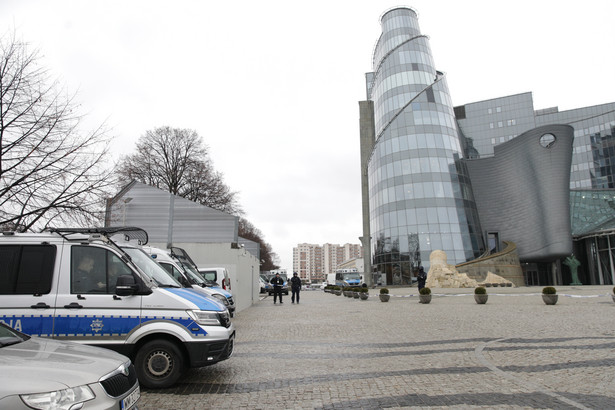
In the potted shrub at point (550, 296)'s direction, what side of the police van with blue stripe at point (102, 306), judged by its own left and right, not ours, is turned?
front

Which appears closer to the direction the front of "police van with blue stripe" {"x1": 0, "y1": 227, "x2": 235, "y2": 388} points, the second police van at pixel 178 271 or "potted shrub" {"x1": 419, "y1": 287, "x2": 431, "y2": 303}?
the potted shrub

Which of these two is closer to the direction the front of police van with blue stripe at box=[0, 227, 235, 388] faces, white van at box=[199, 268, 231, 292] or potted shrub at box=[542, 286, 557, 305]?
the potted shrub

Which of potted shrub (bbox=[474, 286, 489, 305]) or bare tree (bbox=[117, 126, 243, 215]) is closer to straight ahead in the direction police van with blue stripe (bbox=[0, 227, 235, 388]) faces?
the potted shrub

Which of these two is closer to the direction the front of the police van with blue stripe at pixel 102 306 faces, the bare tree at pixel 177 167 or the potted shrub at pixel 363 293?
the potted shrub

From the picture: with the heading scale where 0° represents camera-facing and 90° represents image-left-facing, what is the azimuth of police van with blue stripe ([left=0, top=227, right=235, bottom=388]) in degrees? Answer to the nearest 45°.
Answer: approximately 270°

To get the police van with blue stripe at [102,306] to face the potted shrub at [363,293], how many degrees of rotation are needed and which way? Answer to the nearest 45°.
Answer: approximately 45° to its left

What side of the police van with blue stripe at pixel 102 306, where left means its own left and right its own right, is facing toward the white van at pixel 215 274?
left

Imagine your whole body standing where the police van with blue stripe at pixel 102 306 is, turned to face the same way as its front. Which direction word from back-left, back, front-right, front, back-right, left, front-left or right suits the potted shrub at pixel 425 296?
front-left

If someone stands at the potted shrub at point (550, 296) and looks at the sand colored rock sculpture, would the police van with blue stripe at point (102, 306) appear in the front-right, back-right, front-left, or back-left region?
back-left

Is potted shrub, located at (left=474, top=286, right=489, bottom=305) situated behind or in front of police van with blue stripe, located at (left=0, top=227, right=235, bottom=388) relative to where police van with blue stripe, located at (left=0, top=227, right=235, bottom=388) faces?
in front

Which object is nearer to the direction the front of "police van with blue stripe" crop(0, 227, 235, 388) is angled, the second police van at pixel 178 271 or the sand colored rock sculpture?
the sand colored rock sculpture

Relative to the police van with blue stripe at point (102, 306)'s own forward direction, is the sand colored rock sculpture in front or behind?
in front
